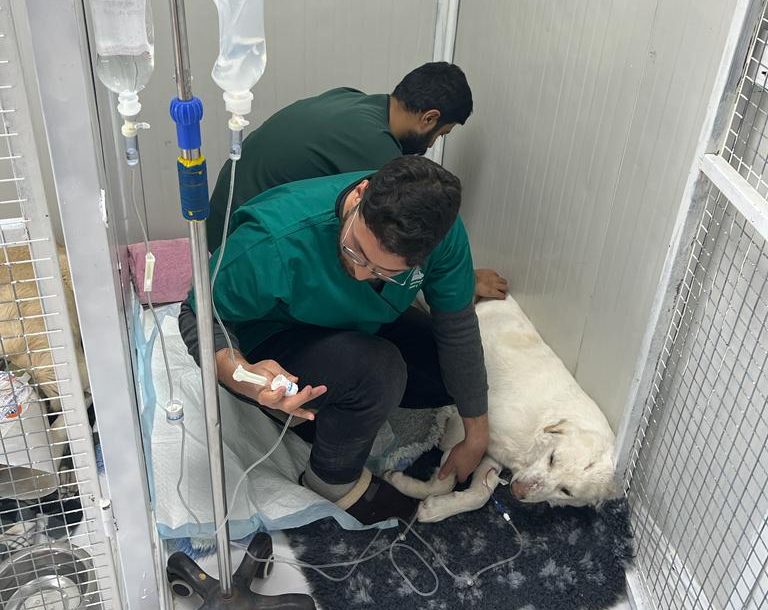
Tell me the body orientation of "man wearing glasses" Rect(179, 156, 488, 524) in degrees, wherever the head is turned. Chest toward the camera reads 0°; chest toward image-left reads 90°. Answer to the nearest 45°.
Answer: approximately 315°

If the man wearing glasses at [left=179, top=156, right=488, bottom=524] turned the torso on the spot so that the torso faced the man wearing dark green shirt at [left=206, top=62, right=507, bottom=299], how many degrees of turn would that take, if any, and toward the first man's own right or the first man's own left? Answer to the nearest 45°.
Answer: approximately 135° to the first man's own left

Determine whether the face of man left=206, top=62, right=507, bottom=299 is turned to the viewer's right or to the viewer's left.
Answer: to the viewer's right

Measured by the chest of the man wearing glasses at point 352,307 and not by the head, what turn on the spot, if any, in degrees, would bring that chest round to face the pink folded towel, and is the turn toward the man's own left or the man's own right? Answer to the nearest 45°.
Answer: approximately 180°
